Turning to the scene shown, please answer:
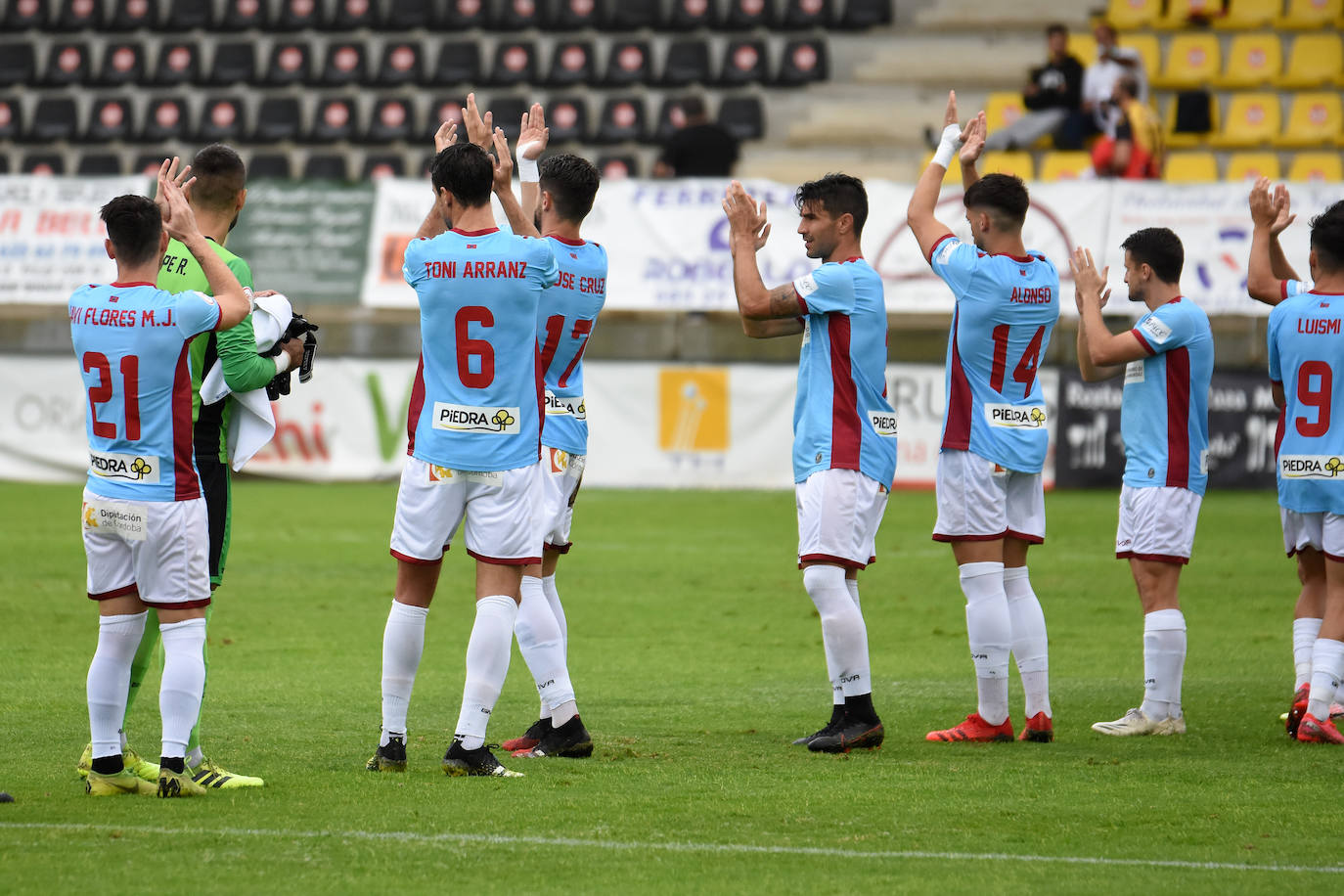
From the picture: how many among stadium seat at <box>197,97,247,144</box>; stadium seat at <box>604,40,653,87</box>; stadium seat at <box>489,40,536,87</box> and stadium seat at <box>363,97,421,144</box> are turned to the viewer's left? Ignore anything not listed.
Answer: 0

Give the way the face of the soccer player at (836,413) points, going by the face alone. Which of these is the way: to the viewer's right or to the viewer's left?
to the viewer's left

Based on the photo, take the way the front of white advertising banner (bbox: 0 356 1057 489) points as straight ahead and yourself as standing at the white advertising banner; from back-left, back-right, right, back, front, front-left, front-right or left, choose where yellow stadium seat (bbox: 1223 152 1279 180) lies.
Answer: left

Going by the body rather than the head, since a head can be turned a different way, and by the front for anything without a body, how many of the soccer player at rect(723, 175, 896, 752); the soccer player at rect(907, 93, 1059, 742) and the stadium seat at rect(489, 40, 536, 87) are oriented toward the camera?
1

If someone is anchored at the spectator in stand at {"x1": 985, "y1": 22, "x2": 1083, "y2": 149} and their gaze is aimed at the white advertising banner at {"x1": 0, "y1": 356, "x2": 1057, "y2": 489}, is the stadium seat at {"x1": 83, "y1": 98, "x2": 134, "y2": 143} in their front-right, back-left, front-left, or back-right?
front-right

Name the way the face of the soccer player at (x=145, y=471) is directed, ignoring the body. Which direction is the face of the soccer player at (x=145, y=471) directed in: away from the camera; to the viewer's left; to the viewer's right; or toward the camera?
away from the camera

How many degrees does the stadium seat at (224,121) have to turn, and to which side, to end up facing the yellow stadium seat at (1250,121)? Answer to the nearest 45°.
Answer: approximately 45° to its left

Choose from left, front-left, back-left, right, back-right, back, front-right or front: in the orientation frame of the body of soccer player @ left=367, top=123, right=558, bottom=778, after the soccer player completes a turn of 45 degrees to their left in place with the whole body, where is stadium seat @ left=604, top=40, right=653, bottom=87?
front-right

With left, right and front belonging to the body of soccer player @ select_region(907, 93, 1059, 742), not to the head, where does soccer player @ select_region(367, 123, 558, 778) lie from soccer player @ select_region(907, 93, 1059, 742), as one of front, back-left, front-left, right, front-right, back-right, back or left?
left

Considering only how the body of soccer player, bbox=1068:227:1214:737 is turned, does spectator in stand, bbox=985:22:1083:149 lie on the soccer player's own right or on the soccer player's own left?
on the soccer player's own right

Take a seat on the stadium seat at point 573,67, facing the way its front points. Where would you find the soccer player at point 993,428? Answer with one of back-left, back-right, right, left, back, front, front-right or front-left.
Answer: front

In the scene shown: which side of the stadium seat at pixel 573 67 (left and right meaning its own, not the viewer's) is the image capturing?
front

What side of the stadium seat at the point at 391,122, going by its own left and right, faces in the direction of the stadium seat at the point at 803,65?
left

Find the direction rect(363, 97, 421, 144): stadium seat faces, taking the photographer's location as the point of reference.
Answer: facing the viewer

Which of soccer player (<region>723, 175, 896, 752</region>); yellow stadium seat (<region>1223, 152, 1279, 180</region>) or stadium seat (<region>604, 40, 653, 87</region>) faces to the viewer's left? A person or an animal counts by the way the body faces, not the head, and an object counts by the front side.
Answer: the soccer player

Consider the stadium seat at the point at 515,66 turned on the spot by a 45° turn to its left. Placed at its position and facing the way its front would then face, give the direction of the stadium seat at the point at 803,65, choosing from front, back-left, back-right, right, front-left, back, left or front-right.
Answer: front-left

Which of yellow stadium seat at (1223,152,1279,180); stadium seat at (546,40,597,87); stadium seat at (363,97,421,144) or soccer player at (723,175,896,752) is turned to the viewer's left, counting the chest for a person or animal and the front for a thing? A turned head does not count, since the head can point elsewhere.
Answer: the soccer player

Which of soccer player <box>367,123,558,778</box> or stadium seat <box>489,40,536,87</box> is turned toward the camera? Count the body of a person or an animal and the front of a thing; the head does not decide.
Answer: the stadium seat
